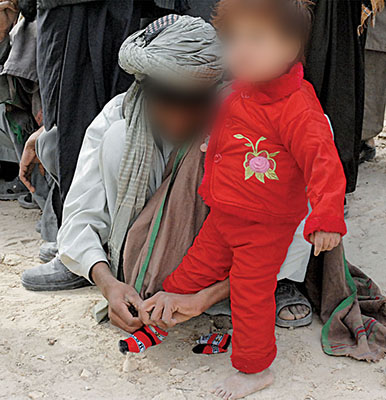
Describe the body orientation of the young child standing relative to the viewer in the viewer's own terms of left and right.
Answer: facing the viewer and to the left of the viewer

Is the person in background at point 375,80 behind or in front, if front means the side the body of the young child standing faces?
behind
